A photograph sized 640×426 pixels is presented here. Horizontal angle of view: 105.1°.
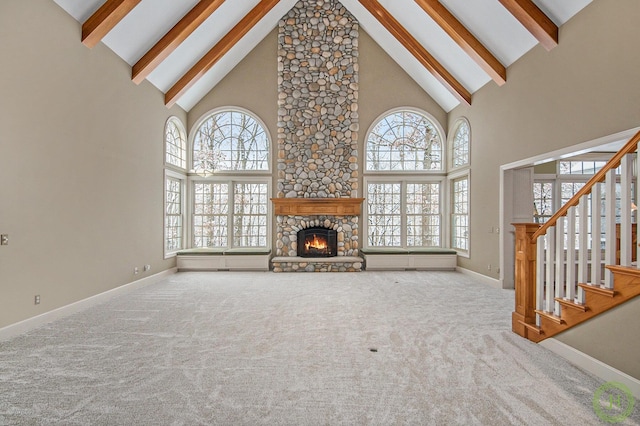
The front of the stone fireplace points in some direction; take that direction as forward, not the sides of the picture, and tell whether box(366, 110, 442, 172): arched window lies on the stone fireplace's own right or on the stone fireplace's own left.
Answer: on the stone fireplace's own left

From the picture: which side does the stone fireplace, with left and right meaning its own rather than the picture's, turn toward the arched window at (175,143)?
right

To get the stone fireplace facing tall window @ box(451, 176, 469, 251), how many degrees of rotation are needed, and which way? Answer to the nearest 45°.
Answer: approximately 90° to its left

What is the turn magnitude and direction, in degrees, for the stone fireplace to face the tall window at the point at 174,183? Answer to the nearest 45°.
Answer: approximately 90° to its right

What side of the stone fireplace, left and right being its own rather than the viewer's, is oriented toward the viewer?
front

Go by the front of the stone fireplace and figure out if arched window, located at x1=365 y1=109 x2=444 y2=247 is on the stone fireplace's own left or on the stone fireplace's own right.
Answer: on the stone fireplace's own left

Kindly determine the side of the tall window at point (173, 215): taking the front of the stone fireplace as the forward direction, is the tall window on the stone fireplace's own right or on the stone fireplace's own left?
on the stone fireplace's own right

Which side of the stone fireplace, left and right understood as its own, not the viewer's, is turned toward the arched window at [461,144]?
left

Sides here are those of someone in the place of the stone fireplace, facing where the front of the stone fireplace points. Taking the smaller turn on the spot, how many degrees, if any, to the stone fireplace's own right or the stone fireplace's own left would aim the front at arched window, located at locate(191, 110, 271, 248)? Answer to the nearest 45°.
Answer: approximately 90° to the stone fireplace's own right
